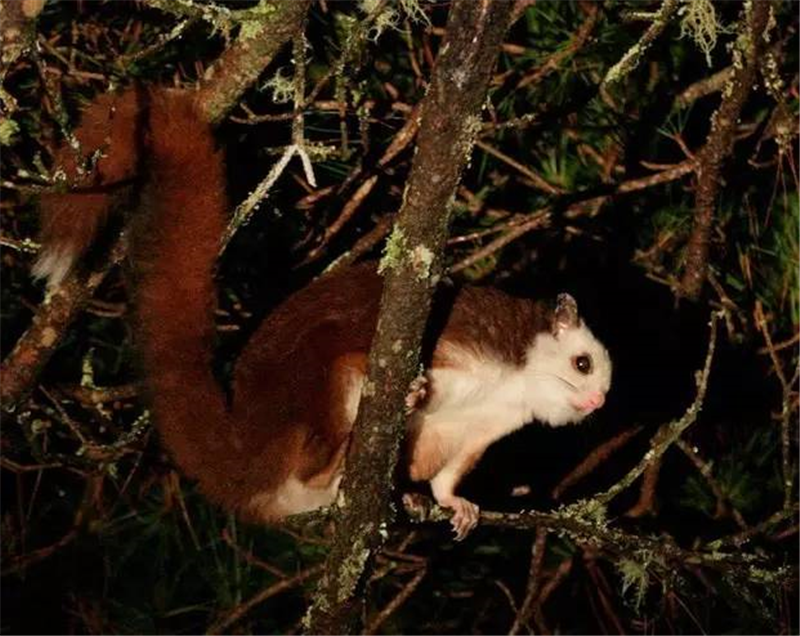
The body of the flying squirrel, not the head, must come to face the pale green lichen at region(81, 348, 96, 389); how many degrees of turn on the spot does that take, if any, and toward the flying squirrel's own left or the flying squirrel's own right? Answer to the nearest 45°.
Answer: approximately 135° to the flying squirrel's own left

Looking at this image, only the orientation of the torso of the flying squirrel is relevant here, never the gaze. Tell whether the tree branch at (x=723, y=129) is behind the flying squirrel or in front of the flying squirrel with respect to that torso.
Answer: in front

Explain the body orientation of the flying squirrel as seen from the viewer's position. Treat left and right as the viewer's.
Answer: facing to the right of the viewer

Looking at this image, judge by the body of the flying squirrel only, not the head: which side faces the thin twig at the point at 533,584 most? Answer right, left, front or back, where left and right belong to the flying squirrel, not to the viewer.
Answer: front

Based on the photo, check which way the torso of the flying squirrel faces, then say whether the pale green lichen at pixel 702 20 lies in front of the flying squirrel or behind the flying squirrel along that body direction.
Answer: in front
